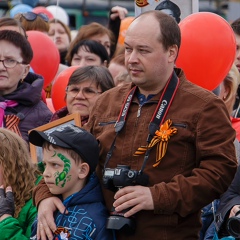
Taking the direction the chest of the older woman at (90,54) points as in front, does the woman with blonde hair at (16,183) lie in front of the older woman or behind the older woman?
in front

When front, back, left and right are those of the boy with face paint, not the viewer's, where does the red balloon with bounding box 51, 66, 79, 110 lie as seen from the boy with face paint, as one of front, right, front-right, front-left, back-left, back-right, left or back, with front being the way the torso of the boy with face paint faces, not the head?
back-right

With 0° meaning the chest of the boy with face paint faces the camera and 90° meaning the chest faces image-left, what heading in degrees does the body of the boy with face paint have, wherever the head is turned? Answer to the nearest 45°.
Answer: approximately 45°

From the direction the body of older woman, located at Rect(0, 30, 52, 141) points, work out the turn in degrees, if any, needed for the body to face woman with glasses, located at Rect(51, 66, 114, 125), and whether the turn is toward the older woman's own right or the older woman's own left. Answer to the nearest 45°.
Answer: approximately 135° to the older woman's own left

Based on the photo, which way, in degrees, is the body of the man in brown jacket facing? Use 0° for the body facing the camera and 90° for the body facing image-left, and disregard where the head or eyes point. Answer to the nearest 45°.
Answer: approximately 45°

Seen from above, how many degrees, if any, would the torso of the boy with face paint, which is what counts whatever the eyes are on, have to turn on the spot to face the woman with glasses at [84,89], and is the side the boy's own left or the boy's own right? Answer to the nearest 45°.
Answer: approximately 135° to the boy's own right
